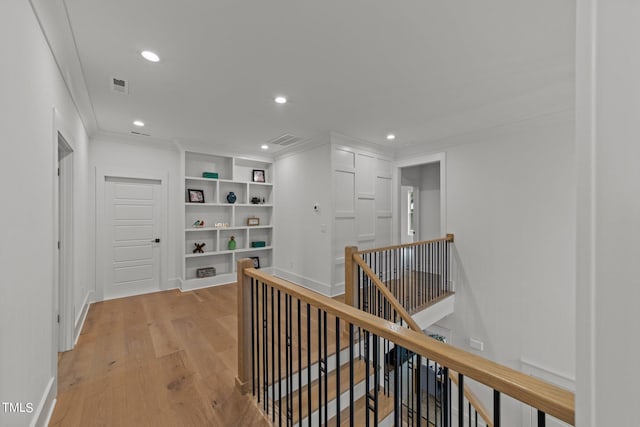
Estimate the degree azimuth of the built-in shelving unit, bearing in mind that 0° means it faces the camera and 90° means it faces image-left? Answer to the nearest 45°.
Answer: approximately 315°

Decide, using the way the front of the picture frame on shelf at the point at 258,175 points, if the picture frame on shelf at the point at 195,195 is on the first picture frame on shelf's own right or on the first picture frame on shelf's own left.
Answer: on the first picture frame on shelf's own right

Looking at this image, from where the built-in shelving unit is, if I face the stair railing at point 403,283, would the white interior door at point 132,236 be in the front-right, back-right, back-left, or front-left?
back-right

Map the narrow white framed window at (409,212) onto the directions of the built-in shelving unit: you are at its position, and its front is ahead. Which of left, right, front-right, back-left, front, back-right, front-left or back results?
front-left

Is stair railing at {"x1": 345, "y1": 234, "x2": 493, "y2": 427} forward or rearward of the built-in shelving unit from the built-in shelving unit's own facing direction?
forward

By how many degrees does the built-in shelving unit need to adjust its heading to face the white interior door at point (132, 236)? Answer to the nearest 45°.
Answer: approximately 135° to its right

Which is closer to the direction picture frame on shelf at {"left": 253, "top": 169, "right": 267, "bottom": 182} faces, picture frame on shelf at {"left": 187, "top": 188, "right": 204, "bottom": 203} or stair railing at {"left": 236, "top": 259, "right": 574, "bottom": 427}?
the stair railing

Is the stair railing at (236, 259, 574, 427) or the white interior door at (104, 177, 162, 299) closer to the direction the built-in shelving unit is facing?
the stair railing

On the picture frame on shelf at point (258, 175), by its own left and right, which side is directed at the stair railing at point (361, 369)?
front
